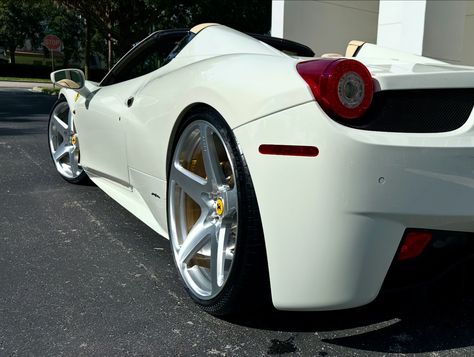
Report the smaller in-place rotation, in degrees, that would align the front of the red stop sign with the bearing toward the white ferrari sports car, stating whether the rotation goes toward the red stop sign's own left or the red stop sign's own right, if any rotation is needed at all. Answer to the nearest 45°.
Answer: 0° — it already faces it

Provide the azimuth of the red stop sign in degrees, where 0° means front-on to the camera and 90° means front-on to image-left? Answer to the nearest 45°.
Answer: approximately 0°

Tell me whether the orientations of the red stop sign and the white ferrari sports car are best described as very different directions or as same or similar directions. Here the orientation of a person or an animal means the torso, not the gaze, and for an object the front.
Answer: very different directions

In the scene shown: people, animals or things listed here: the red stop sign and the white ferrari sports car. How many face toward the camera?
1

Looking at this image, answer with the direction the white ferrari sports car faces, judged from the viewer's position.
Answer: facing away from the viewer and to the left of the viewer

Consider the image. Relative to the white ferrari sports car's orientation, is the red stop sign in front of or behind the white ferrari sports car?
in front
